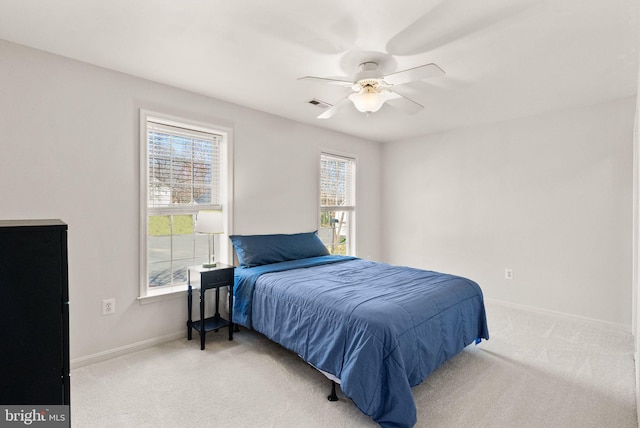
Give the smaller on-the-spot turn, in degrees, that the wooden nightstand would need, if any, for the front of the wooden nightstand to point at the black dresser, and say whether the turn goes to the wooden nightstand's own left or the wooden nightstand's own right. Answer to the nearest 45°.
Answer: approximately 45° to the wooden nightstand's own right

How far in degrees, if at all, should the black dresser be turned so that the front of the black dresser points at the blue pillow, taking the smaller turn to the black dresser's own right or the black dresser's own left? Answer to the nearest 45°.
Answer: approximately 45° to the black dresser's own left

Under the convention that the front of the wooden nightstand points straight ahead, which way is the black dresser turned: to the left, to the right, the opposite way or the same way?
to the left

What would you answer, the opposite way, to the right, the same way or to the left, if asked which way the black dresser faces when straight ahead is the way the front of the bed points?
to the left

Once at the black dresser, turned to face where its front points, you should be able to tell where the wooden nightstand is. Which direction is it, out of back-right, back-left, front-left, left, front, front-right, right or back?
front-left

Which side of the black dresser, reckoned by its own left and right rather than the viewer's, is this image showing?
right

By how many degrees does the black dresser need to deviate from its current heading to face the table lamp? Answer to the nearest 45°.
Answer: approximately 45° to its left

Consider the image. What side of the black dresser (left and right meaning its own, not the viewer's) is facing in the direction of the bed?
front

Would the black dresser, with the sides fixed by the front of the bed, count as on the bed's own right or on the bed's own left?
on the bed's own right

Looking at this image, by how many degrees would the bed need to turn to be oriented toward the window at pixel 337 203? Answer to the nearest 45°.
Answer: approximately 135° to its left

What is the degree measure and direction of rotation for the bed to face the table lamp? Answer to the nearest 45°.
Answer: approximately 135° to its right

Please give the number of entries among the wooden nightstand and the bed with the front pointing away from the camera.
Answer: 0

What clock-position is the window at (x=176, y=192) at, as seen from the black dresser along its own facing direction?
The window is roughly at 10 o'clock from the black dresser.
